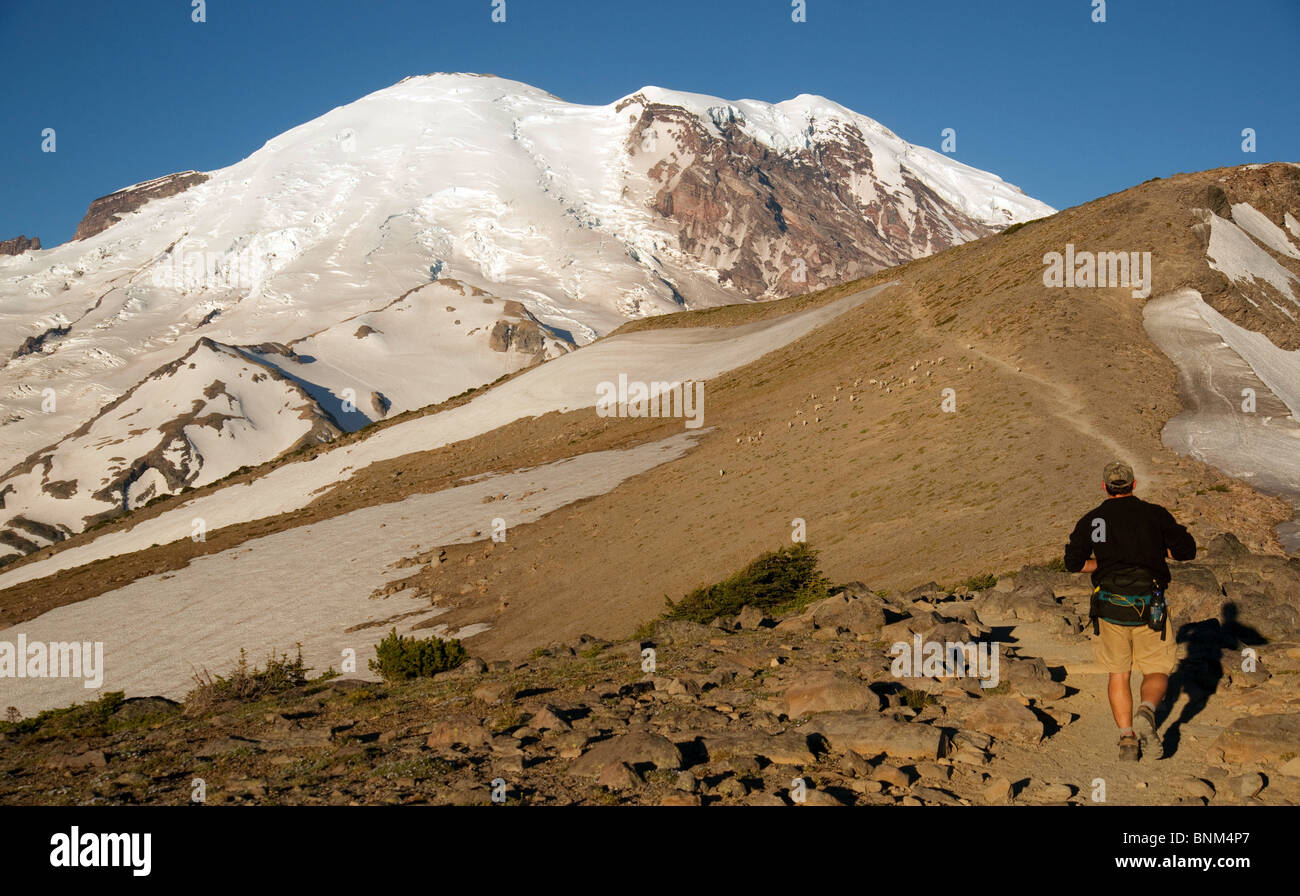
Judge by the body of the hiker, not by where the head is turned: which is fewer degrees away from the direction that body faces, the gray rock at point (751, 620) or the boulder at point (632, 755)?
the gray rock

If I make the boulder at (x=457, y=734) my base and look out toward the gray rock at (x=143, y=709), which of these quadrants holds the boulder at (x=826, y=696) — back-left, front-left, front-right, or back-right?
back-right

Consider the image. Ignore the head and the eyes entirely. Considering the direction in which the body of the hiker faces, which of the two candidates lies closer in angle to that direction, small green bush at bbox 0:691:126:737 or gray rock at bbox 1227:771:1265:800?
the small green bush

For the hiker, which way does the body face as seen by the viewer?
away from the camera

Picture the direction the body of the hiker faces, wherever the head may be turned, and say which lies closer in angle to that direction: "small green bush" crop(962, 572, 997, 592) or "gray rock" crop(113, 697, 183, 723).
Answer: the small green bush

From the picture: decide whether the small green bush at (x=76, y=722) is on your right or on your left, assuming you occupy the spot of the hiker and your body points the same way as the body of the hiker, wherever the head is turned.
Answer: on your left

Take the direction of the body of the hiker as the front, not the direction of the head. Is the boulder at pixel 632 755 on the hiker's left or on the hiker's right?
on the hiker's left

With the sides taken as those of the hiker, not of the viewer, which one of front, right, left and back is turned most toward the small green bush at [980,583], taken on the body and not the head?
front

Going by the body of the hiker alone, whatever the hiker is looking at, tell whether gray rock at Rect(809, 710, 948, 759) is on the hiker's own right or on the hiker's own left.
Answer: on the hiker's own left
